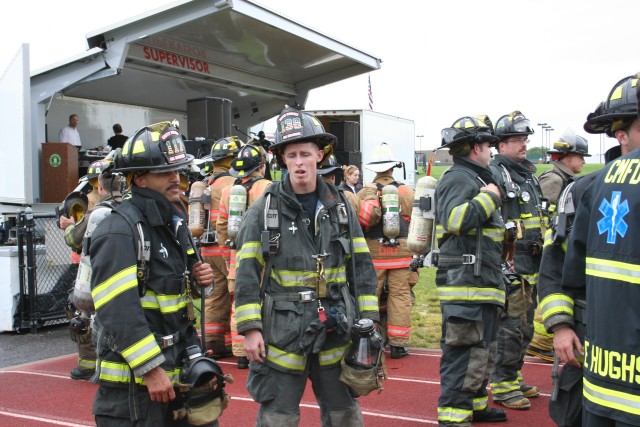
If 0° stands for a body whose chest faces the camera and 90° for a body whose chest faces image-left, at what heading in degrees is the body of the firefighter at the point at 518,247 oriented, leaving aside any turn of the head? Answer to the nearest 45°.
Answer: approximately 315°

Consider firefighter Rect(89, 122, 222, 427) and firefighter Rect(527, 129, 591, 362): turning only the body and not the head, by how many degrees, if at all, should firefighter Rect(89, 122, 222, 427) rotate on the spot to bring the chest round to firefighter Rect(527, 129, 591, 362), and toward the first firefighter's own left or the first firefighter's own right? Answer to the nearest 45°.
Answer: approximately 90° to the first firefighter's own left

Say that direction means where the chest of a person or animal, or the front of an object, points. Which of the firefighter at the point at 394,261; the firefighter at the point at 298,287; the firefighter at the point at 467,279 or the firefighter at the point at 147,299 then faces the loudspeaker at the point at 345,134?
the firefighter at the point at 394,261

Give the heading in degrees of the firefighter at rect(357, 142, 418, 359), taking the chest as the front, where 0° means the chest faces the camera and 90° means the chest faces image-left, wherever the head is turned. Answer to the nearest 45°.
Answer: approximately 180°

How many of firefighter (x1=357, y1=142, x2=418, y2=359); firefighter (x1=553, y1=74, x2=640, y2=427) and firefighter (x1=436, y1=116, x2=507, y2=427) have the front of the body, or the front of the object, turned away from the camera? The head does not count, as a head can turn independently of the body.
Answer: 2

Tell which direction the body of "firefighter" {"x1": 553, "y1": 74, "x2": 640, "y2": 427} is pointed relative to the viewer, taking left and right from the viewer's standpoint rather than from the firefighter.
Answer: facing away from the viewer

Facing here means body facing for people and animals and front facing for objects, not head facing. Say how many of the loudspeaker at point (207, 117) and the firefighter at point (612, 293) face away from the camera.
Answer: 1

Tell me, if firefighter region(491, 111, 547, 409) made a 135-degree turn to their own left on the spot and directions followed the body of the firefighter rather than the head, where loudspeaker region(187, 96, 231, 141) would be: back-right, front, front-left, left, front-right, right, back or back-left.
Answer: front-left

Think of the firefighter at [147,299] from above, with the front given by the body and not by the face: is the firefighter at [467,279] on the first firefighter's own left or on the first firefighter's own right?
on the first firefighter's own left

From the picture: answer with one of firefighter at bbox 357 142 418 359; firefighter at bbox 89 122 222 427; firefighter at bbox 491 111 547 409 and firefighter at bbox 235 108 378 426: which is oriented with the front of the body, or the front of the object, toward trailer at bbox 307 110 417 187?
firefighter at bbox 357 142 418 359

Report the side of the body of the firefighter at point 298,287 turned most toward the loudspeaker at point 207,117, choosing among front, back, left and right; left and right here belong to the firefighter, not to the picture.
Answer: back

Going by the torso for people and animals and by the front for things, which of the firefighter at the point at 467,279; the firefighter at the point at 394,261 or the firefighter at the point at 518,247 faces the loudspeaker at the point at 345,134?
the firefighter at the point at 394,261

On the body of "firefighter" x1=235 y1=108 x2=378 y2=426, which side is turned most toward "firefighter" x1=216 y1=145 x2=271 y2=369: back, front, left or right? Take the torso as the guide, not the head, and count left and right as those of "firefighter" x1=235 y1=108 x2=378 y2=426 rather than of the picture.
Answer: back

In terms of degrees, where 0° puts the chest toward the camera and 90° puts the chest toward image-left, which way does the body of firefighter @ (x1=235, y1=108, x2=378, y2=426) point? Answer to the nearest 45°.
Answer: approximately 0°

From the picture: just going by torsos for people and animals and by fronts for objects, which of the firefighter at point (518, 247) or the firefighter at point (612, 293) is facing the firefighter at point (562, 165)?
the firefighter at point (612, 293)
